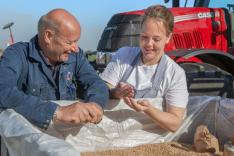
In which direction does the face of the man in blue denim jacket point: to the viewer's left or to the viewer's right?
to the viewer's right

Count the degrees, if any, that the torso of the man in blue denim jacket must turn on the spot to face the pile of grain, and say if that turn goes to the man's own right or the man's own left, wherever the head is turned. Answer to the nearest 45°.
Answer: approximately 45° to the man's own left

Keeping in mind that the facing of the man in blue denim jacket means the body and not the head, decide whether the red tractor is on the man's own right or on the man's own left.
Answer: on the man's own left

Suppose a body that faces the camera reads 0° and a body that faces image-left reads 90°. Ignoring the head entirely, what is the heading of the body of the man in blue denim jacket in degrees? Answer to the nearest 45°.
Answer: approximately 315°

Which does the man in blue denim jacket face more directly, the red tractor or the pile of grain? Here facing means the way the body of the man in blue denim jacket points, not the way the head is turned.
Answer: the pile of grain
